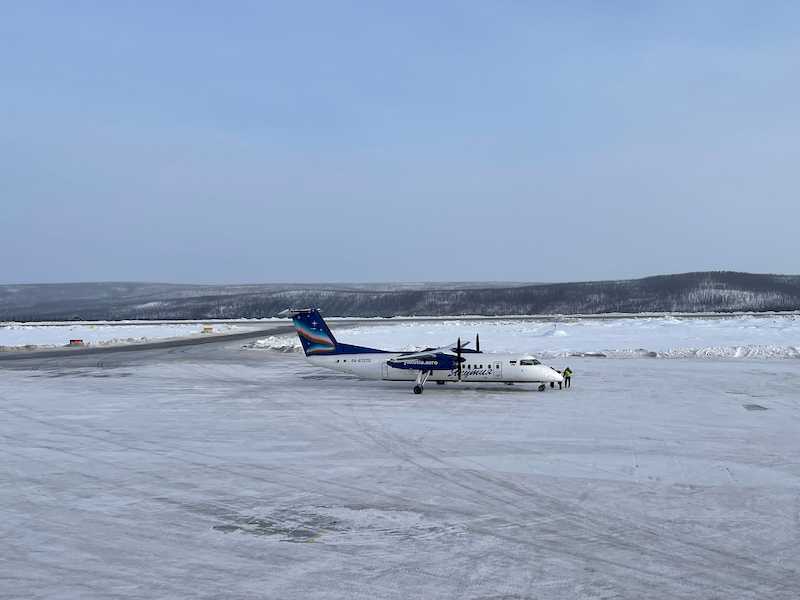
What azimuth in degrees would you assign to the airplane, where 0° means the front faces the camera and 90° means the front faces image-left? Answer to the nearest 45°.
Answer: approximately 270°
